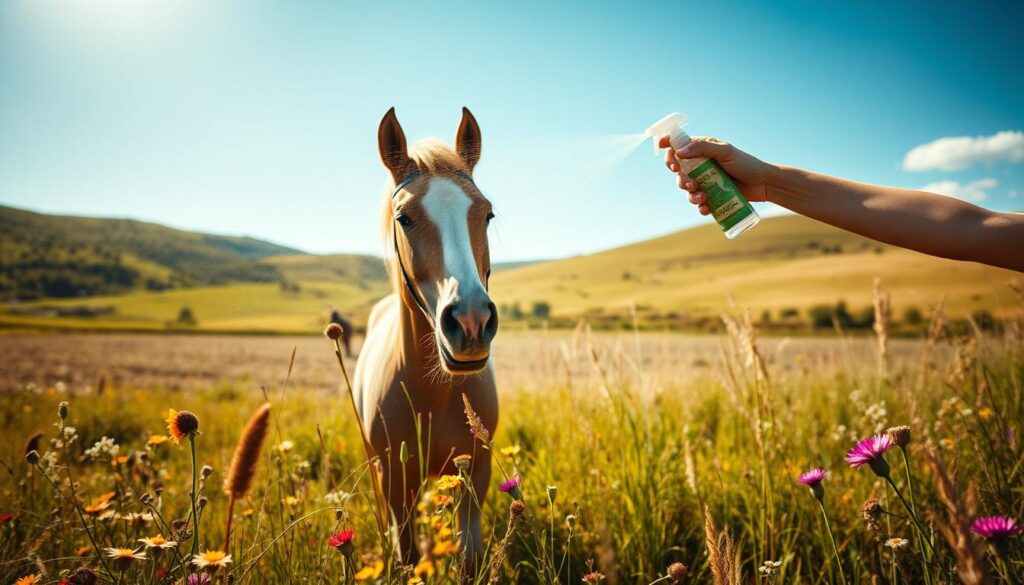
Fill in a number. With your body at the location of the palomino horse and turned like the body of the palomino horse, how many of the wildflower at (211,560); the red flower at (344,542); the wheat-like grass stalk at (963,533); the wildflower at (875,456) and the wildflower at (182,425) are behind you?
0

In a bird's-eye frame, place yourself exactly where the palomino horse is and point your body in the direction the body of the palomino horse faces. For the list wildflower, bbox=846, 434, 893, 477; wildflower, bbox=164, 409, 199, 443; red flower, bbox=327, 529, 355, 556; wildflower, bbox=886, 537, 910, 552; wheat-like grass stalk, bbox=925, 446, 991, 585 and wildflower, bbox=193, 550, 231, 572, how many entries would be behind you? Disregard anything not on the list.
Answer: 0

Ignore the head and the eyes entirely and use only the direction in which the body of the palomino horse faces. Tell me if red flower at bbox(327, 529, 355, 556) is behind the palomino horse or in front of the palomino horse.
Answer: in front

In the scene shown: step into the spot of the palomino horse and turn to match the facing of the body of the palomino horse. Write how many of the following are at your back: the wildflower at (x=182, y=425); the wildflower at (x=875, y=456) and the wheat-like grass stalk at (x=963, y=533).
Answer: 0

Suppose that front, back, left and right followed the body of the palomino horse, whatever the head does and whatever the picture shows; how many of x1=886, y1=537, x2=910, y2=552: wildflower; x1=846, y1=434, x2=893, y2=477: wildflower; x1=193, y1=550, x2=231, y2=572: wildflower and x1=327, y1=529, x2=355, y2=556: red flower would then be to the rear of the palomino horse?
0

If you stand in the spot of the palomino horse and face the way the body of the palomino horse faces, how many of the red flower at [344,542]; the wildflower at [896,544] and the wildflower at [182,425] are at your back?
0

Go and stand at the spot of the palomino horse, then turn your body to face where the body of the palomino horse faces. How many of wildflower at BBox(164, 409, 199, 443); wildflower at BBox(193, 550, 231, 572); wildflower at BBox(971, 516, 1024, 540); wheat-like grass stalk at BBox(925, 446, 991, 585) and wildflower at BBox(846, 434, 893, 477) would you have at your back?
0

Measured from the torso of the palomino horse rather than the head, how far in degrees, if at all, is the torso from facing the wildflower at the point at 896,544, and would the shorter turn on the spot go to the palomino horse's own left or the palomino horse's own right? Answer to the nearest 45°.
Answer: approximately 45° to the palomino horse's own left

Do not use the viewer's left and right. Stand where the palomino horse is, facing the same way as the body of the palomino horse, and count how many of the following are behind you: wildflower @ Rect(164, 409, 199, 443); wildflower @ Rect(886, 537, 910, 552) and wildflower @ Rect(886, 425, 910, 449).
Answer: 0

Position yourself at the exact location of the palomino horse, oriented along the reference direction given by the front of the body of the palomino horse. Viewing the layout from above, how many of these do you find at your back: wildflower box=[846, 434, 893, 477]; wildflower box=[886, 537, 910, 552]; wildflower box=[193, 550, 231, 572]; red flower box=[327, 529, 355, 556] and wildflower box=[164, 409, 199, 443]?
0

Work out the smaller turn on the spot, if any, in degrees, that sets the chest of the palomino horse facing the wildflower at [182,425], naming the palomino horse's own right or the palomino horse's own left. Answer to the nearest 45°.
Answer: approximately 45° to the palomino horse's own right
